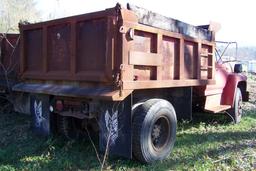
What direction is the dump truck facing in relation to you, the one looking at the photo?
facing away from the viewer and to the right of the viewer

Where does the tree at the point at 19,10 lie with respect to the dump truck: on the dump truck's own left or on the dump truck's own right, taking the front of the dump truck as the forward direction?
on the dump truck's own left
